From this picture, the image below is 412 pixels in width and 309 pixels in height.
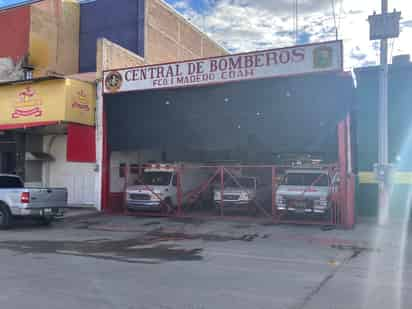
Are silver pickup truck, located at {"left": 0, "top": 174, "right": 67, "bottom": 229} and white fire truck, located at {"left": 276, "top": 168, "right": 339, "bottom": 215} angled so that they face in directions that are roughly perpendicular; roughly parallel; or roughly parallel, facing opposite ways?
roughly perpendicular

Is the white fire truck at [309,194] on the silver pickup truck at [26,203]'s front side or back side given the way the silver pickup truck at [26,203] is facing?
on the back side

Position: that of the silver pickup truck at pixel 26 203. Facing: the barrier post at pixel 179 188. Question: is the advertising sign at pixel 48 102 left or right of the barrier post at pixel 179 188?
left

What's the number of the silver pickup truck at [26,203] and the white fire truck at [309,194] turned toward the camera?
1

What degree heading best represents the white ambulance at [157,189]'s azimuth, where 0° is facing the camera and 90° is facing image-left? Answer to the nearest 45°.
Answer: approximately 45°

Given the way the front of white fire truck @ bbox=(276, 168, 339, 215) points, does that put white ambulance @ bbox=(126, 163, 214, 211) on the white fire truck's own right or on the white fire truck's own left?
on the white fire truck's own right

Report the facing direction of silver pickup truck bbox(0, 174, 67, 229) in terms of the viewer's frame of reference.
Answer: facing away from the viewer and to the left of the viewer

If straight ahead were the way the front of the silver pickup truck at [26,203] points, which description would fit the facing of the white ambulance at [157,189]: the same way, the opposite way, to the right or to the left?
to the left

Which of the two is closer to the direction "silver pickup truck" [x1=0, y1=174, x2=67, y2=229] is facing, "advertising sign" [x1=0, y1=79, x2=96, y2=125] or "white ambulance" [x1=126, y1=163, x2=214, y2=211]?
the advertising sign
